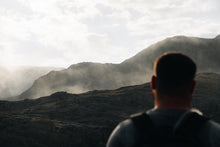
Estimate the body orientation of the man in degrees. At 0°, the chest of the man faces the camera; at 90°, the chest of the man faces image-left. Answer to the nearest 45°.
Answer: approximately 180°

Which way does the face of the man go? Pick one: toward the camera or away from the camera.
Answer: away from the camera
